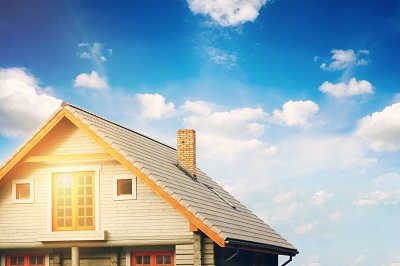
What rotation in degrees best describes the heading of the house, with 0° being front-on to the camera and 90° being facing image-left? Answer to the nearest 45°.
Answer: approximately 45°
